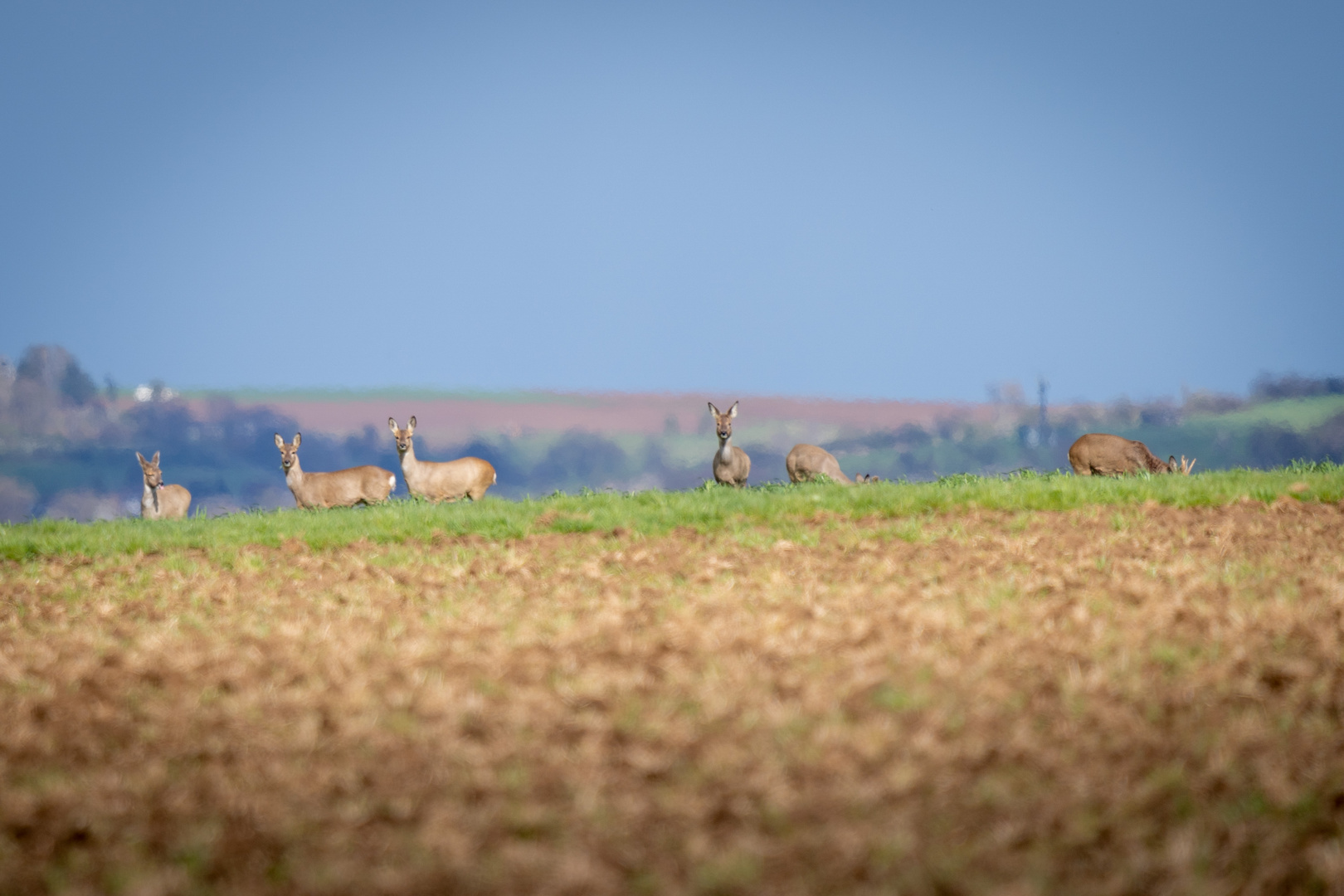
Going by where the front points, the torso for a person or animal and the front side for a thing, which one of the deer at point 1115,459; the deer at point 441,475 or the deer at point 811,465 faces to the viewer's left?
the deer at point 441,475

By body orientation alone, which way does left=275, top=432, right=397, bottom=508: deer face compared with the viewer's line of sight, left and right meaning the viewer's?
facing to the left of the viewer

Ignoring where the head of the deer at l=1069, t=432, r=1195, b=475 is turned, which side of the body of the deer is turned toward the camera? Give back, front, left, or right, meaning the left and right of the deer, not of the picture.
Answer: right

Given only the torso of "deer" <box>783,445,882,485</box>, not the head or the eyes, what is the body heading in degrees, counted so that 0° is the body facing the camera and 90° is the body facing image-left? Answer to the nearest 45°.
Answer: approximately 270°

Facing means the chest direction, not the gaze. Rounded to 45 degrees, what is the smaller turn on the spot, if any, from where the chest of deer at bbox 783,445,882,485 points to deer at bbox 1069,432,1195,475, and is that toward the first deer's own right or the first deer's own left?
0° — it already faces it

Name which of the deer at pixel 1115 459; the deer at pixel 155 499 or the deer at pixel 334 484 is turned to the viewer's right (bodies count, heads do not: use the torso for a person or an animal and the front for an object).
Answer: the deer at pixel 1115 459

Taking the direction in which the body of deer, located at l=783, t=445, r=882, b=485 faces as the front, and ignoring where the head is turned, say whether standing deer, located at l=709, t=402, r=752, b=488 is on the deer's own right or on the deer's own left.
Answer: on the deer's own right

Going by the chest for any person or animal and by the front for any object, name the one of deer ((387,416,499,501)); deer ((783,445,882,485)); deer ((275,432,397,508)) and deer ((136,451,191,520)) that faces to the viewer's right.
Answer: deer ((783,445,882,485))

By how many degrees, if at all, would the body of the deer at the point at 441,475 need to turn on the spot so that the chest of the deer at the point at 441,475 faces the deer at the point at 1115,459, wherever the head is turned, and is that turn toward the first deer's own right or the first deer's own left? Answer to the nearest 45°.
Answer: approximately 180°

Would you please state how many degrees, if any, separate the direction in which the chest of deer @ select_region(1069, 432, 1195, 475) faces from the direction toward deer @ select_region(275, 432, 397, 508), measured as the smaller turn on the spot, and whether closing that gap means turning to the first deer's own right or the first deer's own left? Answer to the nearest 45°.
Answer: approximately 135° to the first deer's own right

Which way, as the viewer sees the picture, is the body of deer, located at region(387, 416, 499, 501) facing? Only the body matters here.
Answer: to the viewer's left
